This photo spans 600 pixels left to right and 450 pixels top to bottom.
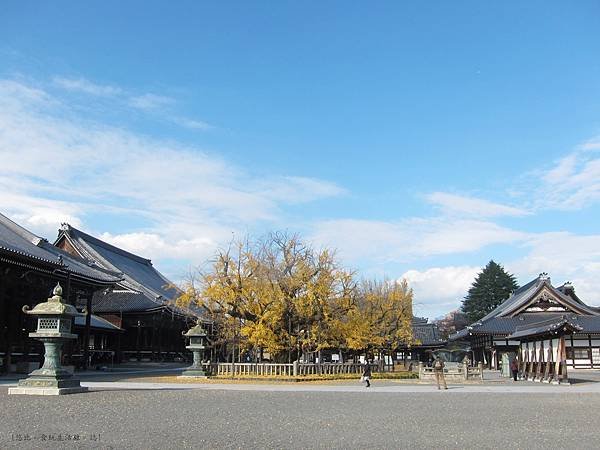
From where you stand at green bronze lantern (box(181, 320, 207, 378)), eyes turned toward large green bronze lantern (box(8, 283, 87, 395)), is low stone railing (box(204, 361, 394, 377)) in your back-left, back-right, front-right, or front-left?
back-left

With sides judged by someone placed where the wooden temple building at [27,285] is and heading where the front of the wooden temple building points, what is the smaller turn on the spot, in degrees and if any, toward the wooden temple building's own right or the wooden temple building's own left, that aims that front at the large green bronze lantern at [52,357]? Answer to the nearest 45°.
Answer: approximately 45° to the wooden temple building's own right

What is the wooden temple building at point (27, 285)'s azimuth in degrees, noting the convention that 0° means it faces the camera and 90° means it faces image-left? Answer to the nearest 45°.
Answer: approximately 315°

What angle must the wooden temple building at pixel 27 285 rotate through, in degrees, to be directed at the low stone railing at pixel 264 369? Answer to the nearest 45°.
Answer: approximately 45° to its left

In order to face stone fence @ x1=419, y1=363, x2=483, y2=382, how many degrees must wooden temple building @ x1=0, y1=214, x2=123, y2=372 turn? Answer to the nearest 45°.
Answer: approximately 45° to its left
